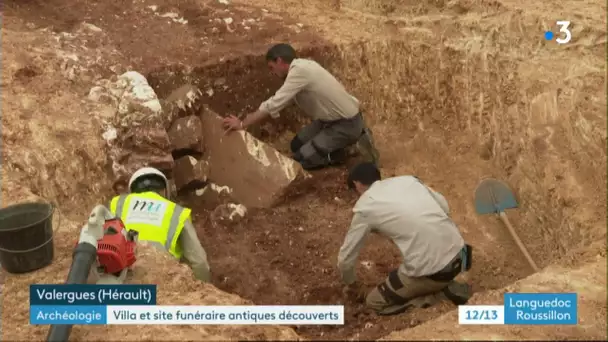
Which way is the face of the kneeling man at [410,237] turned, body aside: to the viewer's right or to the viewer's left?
to the viewer's left

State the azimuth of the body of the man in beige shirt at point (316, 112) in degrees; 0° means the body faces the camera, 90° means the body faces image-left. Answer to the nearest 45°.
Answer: approximately 90°

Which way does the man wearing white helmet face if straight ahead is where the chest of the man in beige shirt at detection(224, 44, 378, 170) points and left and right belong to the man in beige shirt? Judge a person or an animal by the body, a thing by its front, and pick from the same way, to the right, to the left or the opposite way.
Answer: to the right

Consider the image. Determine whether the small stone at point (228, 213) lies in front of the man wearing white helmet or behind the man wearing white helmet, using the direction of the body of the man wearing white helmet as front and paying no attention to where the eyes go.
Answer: in front

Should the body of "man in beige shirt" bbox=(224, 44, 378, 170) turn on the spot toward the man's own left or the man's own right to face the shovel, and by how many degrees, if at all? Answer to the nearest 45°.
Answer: approximately 135° to the man's own left

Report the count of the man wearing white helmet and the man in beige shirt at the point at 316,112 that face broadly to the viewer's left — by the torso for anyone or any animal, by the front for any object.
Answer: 1

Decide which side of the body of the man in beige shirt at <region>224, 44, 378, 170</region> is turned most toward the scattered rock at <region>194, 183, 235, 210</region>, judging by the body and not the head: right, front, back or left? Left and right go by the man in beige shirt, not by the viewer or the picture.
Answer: front

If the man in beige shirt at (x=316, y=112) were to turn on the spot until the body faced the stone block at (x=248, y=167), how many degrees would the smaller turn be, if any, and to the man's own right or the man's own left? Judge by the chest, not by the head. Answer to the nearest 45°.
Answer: approximately 45° to the man's own left

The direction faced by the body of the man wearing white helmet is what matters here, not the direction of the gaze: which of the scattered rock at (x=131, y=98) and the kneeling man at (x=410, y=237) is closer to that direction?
the scattered rock

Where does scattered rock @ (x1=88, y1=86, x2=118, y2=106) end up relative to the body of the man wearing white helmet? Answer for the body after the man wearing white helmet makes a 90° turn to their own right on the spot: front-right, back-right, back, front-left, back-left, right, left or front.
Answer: left

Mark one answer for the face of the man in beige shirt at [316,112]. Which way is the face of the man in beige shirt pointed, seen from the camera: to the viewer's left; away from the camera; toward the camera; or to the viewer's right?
to the viewer's left

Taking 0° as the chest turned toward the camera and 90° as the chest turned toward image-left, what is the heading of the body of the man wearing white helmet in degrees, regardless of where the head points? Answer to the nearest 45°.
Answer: approximately 180°

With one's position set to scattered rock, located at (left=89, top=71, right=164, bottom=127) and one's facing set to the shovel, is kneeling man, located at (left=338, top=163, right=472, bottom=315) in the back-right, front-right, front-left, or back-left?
front-right

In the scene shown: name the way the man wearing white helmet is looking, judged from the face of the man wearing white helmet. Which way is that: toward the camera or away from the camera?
away from the camera

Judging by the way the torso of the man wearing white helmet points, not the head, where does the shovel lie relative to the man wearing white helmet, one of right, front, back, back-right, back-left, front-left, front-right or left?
right

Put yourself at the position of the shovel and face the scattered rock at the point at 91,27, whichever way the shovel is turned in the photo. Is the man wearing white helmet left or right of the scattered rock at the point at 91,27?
left

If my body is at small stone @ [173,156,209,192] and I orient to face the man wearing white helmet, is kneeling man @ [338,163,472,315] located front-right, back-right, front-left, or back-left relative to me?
front-left

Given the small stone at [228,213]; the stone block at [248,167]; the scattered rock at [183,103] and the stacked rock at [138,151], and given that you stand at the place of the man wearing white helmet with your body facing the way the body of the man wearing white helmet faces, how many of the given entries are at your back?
0

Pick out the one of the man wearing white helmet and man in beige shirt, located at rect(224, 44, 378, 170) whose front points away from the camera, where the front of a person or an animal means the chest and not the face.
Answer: the man wearing white helmet

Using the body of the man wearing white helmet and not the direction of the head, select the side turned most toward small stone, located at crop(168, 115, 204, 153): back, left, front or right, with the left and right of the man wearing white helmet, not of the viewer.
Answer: front
